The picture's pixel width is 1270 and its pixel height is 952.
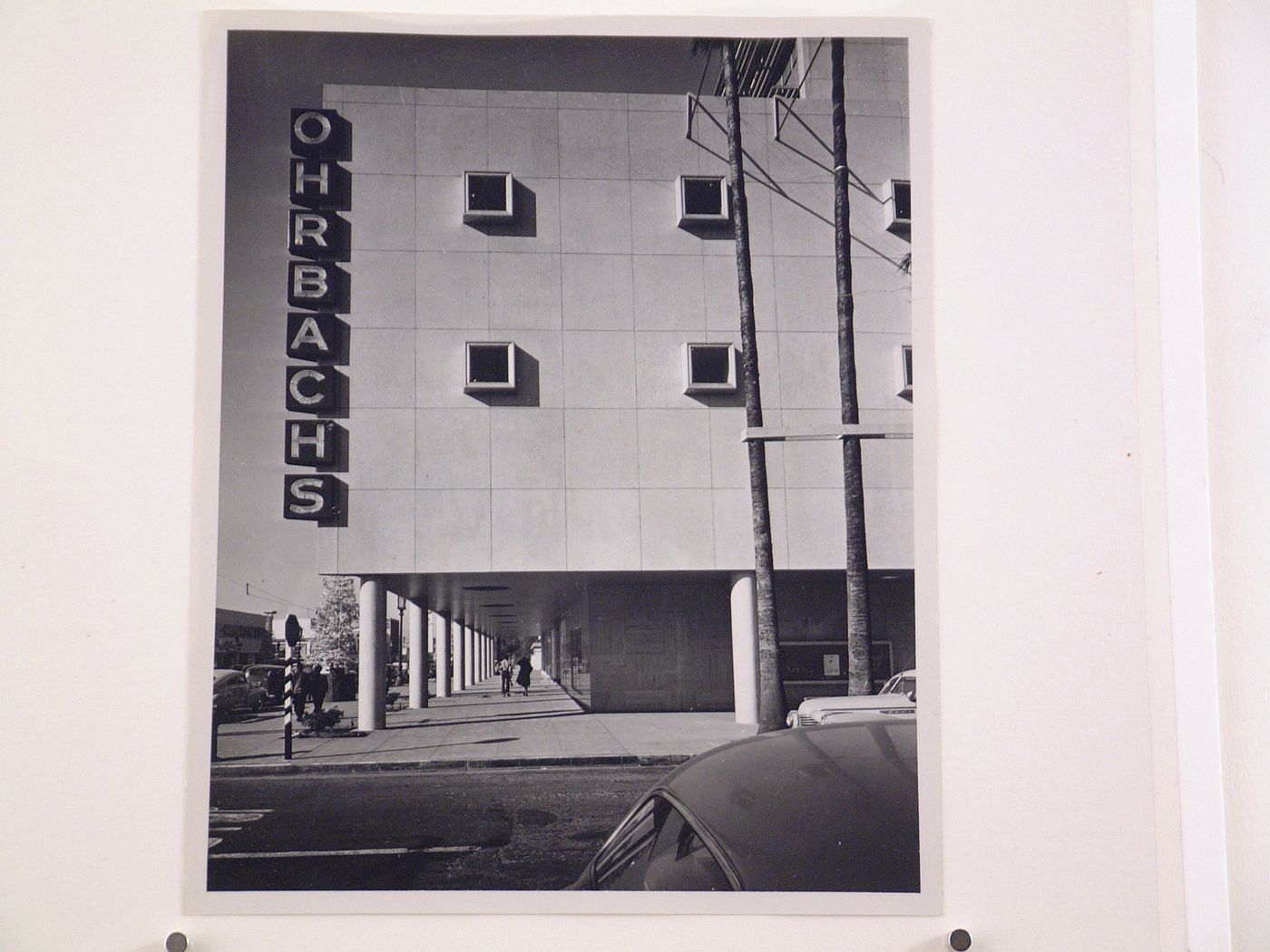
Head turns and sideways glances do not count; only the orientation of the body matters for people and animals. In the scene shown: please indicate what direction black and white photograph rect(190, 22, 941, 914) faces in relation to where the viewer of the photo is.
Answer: facing the viewer
